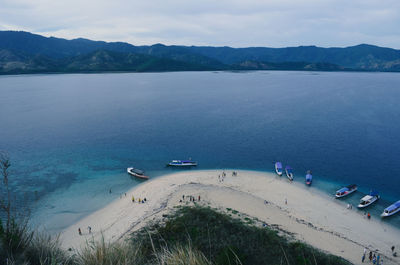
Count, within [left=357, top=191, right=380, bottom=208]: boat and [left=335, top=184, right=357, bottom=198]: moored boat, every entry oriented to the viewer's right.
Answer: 0

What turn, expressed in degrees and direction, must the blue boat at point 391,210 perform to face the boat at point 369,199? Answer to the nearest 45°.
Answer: approximately 90° to its right

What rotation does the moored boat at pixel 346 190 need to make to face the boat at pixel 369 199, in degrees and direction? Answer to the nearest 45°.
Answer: approximately 90° to its left

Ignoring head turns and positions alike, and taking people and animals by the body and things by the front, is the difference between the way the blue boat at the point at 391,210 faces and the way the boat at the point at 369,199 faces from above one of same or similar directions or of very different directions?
same or similar directions

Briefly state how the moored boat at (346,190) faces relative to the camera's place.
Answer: facing the viewer and to the left of the viewer

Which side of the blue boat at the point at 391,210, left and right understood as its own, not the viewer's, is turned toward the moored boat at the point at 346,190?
right

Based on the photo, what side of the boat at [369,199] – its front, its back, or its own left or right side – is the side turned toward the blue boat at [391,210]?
left

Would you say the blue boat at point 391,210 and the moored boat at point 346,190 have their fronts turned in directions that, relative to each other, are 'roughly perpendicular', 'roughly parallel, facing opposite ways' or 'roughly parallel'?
roughly parallel

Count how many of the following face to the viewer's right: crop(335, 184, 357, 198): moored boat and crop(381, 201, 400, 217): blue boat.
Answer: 0

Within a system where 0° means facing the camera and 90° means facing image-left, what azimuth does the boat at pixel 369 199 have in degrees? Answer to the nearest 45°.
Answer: approximately 45°

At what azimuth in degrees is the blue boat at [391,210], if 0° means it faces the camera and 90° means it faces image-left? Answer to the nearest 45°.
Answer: approximately 45°
